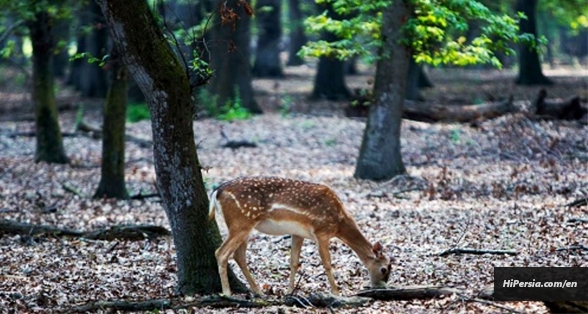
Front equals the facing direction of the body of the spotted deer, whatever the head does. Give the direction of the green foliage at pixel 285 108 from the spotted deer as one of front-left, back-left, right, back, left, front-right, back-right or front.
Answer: left

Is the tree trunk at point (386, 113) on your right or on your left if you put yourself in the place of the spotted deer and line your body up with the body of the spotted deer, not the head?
on your left

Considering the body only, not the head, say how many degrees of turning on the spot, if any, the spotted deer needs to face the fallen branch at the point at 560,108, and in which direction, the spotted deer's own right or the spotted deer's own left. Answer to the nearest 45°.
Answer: approximately 45° to the spotted deer's own left

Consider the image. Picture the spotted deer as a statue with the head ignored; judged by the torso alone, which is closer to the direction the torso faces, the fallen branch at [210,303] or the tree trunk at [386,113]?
the tree trunk

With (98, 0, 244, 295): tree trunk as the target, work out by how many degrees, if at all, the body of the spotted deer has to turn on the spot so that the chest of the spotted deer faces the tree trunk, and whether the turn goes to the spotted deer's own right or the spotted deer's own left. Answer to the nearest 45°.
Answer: approximately 180°

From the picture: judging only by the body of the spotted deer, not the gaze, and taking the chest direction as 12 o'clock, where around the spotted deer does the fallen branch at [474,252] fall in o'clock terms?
The fallen branch is roughly at 11 o'clock from the spotted deer.

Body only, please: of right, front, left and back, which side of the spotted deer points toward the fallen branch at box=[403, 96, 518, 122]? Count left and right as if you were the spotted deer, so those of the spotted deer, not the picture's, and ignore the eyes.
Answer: left

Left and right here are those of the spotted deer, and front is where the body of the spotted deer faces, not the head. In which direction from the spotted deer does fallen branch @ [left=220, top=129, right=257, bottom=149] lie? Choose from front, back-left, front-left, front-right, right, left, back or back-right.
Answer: left

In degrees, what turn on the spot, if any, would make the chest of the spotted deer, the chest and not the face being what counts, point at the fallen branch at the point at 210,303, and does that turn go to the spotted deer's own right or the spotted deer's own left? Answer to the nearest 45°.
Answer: approximately 135° to the spotted deer's own right

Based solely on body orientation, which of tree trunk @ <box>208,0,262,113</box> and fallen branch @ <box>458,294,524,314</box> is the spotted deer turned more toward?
the fallen branch

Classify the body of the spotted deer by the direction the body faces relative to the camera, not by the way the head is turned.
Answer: to the viewer's right

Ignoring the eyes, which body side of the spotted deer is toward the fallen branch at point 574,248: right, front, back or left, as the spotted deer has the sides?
front
